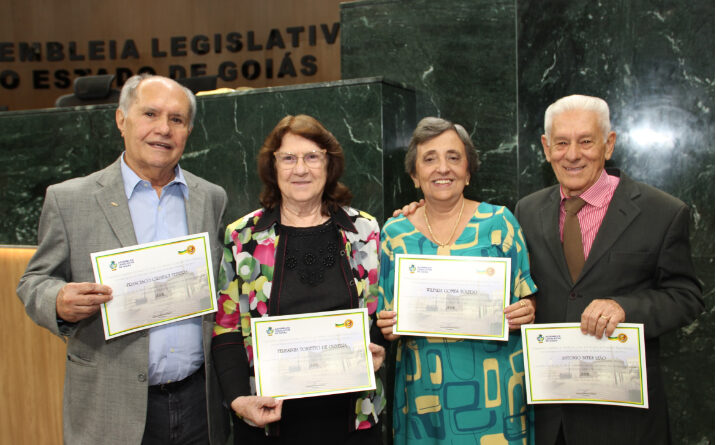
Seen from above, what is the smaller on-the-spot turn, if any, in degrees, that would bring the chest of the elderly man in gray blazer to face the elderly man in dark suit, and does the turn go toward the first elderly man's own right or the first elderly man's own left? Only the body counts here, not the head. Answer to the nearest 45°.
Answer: approximately 45° to the first elderly man's own left

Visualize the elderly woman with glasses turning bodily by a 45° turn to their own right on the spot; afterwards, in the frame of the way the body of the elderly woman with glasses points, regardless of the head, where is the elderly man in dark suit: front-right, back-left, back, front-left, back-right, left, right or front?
back-left

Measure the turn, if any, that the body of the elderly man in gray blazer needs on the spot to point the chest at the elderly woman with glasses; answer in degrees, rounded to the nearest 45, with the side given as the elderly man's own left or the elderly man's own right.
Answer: approximately 45° to the elderly man's own left

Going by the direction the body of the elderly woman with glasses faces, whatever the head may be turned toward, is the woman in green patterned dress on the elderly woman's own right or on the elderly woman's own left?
on the elderly woman's own left

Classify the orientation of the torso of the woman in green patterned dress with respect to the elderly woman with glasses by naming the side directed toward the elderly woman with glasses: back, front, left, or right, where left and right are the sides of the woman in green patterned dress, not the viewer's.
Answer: right

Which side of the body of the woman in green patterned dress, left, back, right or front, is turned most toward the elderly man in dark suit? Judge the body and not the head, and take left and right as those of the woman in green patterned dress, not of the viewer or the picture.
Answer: left

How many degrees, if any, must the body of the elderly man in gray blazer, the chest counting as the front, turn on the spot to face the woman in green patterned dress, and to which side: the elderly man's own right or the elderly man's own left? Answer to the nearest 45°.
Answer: approximately 45° to the elderly man's own left

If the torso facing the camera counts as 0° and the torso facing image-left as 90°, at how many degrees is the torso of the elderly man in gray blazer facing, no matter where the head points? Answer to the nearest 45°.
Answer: approximately 315°

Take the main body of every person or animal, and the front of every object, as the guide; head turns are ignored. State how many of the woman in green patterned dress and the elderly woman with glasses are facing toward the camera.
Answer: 2

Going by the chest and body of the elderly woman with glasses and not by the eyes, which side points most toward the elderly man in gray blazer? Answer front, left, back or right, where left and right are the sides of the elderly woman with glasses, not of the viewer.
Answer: right
